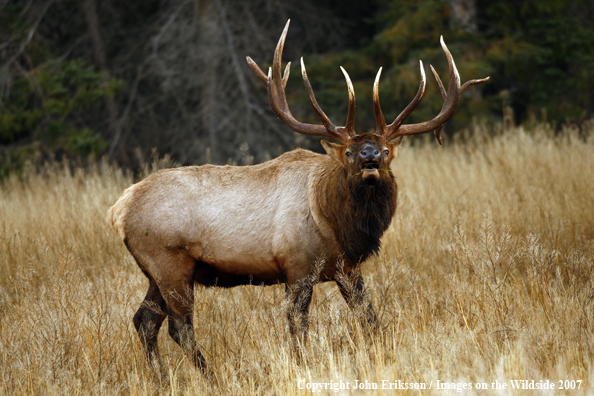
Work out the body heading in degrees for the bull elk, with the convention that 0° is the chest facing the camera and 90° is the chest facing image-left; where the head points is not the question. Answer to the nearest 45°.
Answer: approximately 270°
